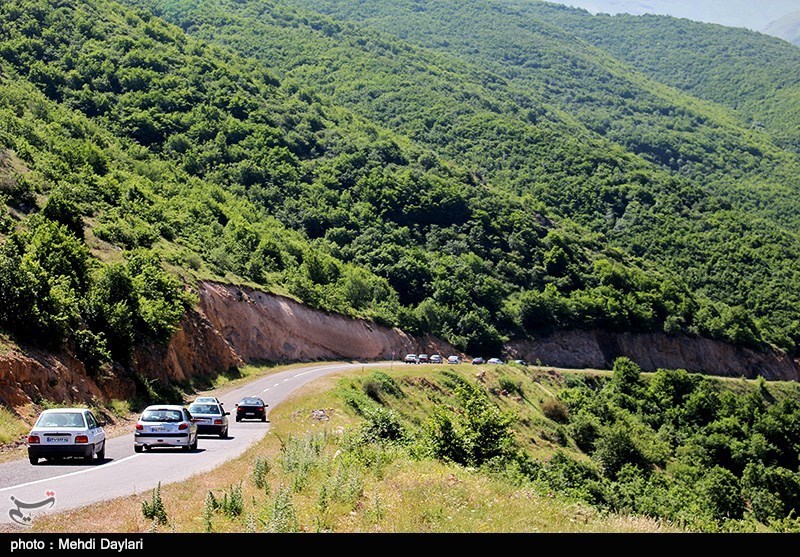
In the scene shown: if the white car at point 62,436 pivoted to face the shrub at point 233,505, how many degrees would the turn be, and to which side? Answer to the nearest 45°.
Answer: approximately 180°

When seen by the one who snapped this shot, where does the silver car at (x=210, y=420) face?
facing away from the viewer

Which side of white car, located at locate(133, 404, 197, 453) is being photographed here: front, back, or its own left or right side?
back

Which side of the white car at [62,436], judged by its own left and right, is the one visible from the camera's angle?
back

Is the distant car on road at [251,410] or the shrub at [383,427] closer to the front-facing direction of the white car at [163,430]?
the distant car on road

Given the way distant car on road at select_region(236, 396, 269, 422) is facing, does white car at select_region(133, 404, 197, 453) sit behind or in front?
behind

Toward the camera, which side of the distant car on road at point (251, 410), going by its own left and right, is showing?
back

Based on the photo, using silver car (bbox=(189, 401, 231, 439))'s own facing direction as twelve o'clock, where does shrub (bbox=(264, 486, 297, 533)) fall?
The shrub is roughly at 6 o'clock from the silver car.

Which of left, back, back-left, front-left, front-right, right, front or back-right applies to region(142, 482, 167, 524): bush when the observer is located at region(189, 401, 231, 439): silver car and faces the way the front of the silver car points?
back
